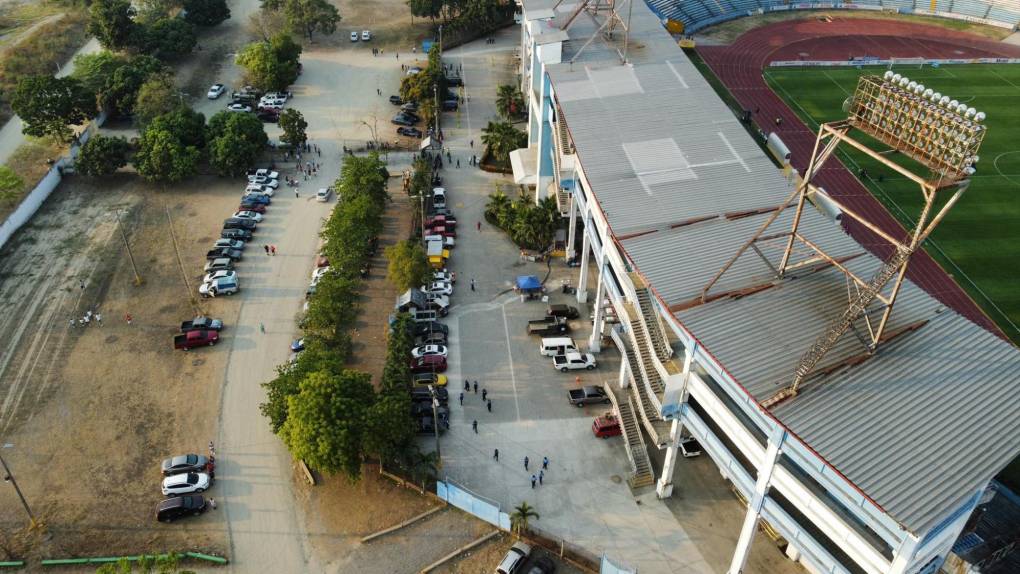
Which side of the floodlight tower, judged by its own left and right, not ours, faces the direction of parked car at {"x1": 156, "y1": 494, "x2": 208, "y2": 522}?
back

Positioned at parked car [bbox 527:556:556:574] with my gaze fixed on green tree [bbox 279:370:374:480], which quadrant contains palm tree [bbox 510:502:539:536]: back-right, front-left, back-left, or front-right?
front-right

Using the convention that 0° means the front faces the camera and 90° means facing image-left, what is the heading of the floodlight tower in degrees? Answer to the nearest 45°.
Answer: approximately 225°

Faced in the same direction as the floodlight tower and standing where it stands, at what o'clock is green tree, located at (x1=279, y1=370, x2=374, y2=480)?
The green tree is roughly at 7 o'clock from the floodlight tower.
